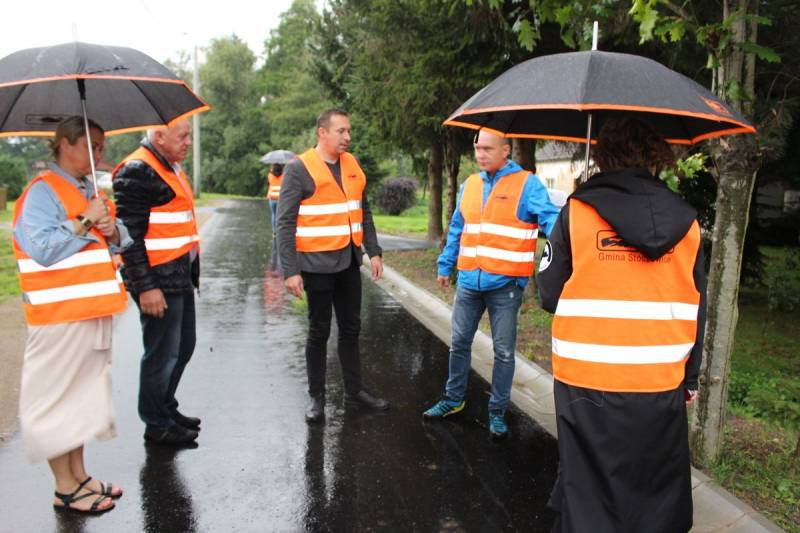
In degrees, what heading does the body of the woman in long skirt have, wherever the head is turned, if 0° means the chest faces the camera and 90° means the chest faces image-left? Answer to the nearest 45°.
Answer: approximately 270°

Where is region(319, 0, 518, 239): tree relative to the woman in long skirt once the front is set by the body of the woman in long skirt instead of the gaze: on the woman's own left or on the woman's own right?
on the woman's own left

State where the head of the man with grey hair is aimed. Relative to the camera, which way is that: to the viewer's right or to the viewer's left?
to the viewer's right

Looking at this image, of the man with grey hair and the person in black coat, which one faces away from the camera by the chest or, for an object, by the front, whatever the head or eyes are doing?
the person in black coat

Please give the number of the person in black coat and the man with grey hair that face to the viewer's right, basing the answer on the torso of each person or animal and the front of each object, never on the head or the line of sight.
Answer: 1

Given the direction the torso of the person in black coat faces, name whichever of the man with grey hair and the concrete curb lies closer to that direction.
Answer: the concrete curb

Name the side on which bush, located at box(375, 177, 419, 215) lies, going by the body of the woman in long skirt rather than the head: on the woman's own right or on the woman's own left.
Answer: on the woman's own left

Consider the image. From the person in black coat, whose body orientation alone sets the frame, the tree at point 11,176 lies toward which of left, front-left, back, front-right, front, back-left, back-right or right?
front-left

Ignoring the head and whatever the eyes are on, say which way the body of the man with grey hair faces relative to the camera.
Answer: to the viewer's right

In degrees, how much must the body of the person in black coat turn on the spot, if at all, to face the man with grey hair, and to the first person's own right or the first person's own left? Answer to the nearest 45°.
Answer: approximately 90° to the first person's own left

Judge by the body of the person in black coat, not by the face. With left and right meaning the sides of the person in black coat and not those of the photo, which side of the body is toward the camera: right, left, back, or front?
back
